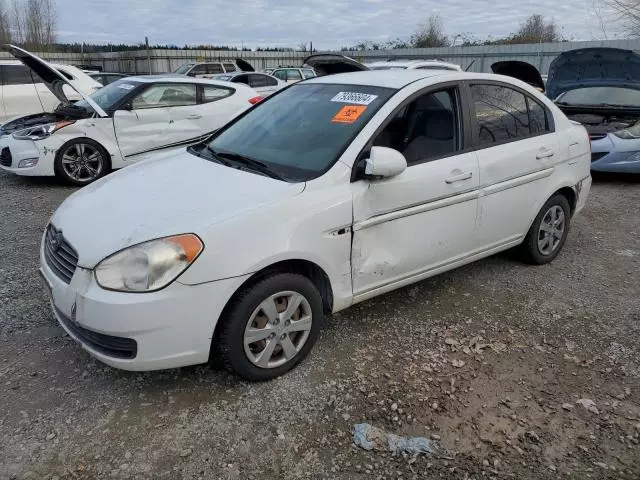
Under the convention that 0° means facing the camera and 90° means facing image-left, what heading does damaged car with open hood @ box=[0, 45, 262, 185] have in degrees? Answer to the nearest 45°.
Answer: approximately 45°

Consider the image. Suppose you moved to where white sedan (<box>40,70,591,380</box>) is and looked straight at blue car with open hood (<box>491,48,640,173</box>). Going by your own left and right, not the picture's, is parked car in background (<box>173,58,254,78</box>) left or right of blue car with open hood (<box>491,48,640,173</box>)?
left

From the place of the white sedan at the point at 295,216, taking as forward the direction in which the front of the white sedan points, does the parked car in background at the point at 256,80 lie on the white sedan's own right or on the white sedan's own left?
on the white sedan's own right

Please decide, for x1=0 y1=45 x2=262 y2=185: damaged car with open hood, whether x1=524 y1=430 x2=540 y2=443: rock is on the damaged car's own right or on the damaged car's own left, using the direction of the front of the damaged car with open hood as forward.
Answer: on the damaged car's own left

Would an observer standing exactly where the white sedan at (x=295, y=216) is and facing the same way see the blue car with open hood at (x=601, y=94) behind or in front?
behind

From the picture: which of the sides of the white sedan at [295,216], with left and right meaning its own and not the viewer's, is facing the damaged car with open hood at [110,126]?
right

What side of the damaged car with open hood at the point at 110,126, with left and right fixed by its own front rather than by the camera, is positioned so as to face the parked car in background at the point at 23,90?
right

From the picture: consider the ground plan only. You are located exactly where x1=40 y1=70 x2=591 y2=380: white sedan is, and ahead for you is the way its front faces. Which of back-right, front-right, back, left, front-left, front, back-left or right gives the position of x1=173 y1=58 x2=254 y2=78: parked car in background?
back-right

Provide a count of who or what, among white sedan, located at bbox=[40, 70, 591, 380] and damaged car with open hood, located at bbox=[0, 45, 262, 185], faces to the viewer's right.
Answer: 0

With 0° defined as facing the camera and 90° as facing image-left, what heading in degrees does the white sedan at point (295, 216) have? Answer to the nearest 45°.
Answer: approximately 45°

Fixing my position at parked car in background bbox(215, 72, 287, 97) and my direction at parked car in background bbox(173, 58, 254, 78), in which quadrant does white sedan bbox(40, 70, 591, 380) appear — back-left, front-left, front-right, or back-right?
back-left
